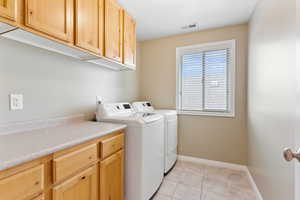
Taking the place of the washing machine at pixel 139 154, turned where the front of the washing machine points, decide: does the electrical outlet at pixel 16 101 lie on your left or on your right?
on your right

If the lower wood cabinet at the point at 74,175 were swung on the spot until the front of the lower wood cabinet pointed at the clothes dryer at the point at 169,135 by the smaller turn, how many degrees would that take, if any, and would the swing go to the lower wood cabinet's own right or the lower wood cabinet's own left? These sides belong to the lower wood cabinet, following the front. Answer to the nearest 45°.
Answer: approximately 90° to the lower wood cabinet's own left

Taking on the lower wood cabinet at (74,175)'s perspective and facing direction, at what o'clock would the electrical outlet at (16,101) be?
The electrical outlet is roughly at 6 o'clock from the lower wood cabinet.

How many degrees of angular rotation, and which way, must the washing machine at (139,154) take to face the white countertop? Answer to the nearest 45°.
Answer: approximately 90° to its right

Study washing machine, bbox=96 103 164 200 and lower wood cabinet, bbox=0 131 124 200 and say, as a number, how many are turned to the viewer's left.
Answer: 0

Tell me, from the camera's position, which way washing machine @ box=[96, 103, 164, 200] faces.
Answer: facing the viewer and to the right of the viewer

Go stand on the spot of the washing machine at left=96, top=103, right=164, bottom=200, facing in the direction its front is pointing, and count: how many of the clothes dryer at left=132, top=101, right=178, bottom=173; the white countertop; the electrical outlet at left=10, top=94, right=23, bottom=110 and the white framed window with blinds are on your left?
2

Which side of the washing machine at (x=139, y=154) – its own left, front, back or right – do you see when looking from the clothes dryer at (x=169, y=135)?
left

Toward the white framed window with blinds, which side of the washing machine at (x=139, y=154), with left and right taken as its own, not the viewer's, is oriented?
left

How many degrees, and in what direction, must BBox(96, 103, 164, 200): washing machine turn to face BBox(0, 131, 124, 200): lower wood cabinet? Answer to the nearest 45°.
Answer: approximately 90° to its right

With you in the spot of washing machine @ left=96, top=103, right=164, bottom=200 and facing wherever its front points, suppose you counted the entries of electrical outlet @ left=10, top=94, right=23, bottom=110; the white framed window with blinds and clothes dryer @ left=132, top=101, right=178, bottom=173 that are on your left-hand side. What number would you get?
2
